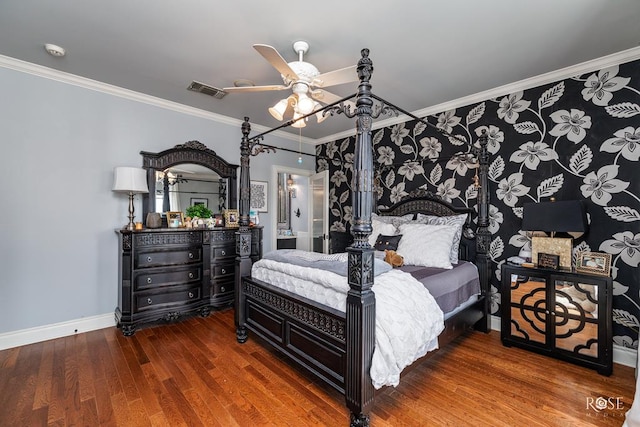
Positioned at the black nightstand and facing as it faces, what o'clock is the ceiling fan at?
The ceiling fan is roughly at 2 o'clock from the black nightstand.

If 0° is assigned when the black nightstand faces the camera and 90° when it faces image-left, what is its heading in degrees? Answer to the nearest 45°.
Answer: approximately 45°

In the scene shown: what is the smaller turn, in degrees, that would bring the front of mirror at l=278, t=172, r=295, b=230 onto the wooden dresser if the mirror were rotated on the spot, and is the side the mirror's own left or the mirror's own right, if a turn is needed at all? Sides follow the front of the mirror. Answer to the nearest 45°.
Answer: approximately 90° to the mirror's own right

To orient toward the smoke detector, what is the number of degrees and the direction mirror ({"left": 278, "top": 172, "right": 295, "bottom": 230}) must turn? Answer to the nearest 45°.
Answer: approximately 90° to its right

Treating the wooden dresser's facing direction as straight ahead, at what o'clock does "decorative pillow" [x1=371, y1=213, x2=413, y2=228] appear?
The decorative pillow is roughly at 11 o'clock from the wooden dresser.

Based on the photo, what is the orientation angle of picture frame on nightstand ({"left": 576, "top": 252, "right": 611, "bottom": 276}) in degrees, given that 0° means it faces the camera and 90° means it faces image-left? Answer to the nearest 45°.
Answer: approximately 45°
